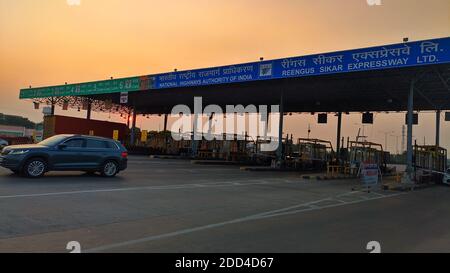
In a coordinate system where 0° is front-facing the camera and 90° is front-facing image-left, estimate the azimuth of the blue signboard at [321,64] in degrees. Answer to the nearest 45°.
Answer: approximately 45°
